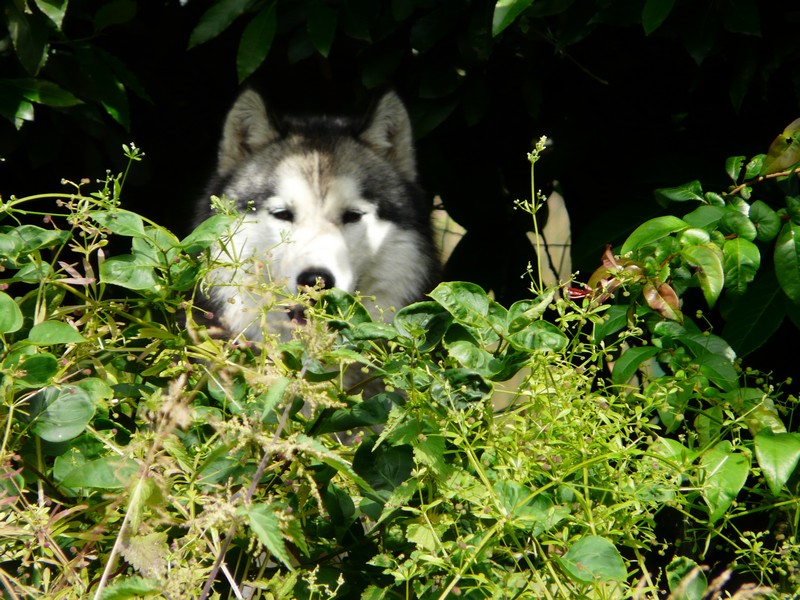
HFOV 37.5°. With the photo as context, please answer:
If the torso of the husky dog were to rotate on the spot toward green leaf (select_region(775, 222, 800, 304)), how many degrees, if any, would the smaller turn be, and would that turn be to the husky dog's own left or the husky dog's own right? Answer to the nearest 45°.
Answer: approximately 45° to the husky dog's own left

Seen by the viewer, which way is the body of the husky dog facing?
toward the camera

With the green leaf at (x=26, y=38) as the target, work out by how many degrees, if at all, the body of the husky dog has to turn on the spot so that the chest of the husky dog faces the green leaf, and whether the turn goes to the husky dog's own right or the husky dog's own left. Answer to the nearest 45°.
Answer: approximately 45° to the husky dog's own right

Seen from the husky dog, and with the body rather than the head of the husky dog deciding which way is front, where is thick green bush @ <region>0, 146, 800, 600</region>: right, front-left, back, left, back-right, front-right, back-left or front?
front

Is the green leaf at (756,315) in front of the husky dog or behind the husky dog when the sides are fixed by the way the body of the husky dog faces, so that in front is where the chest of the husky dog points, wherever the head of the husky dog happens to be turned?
in front

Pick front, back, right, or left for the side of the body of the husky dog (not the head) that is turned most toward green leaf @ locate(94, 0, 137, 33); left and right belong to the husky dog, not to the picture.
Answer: right
